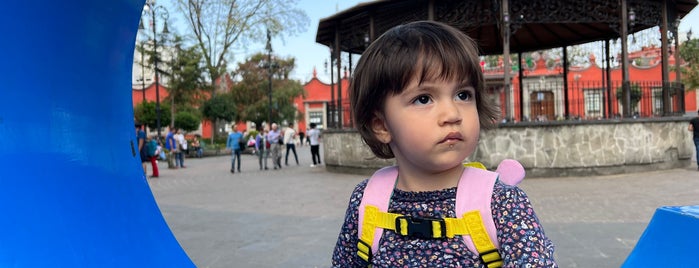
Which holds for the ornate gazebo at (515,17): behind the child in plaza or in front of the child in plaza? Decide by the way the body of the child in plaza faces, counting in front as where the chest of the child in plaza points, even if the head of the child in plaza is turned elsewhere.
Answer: behind

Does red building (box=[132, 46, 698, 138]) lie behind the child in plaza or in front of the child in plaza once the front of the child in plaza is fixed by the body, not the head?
behind

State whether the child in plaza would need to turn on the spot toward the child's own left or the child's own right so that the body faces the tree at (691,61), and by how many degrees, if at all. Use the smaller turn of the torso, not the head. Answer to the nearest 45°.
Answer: approximately 135° to the child's own left

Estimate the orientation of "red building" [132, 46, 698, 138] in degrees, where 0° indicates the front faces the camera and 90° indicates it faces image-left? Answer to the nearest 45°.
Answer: approximately 0°

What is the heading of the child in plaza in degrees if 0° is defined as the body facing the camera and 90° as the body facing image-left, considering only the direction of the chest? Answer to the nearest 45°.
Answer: approximately 0°

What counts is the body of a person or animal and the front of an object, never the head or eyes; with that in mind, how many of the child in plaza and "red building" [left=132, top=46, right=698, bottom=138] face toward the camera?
2

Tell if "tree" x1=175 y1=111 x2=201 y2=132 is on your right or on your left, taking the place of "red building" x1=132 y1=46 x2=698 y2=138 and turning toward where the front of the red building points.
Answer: on your right

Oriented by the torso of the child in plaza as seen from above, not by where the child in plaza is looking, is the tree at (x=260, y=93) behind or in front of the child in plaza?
behind
